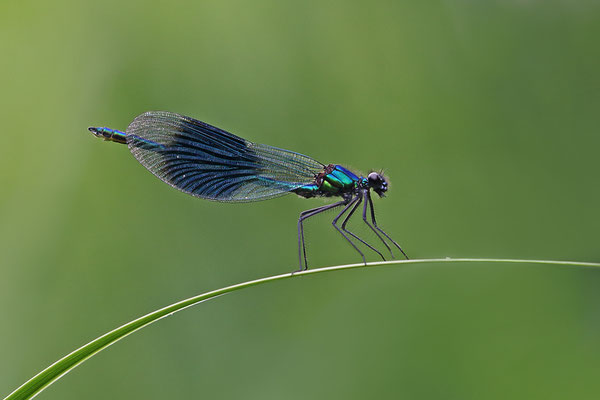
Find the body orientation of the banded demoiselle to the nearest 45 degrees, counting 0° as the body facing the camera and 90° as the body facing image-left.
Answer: approximately 270°
